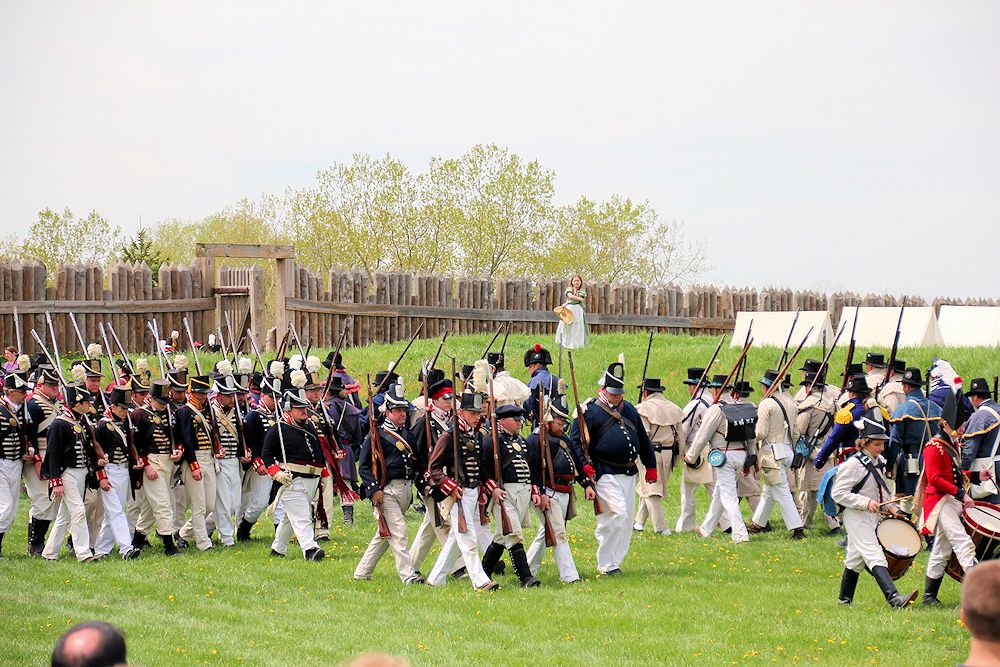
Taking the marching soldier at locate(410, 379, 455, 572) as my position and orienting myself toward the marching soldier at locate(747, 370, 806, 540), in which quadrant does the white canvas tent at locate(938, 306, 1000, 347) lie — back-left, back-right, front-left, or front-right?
front-left

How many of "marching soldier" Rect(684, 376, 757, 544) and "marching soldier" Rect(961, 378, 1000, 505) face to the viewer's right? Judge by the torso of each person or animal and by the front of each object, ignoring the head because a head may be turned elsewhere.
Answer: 0

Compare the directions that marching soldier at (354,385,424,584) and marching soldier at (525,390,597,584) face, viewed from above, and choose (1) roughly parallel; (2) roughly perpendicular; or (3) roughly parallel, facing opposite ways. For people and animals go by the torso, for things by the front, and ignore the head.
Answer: roughly parallel

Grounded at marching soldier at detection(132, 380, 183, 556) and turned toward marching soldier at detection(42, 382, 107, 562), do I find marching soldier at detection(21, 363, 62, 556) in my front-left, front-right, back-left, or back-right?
front-right

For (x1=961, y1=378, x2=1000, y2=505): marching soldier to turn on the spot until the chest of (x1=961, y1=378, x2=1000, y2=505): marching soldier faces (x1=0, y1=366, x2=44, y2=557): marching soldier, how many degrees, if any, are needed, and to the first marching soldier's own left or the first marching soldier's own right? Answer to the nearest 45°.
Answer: approximately 45° to the first marching soldier's own left

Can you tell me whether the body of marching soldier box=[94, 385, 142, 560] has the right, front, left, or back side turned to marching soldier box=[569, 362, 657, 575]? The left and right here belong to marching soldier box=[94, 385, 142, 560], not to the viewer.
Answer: front

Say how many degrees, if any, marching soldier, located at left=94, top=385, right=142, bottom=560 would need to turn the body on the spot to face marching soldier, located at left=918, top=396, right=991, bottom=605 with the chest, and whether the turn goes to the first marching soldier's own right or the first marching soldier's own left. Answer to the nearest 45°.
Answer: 0° — they already face them

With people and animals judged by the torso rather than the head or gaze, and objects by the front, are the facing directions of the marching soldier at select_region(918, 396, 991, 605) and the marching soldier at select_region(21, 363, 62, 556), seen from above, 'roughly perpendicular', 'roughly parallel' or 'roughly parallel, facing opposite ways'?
roughly parallel

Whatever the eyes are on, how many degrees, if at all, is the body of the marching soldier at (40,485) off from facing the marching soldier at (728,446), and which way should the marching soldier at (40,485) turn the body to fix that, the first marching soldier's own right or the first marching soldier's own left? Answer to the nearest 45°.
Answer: approximately 45° to the first marching soldier's own left

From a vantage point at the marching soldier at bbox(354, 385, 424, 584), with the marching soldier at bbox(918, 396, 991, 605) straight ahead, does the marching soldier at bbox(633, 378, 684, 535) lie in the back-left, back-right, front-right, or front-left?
front-left

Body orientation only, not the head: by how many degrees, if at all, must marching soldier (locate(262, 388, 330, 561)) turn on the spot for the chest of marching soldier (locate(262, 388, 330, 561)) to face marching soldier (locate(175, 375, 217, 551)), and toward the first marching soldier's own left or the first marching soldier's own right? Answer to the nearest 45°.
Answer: approximately 180°
